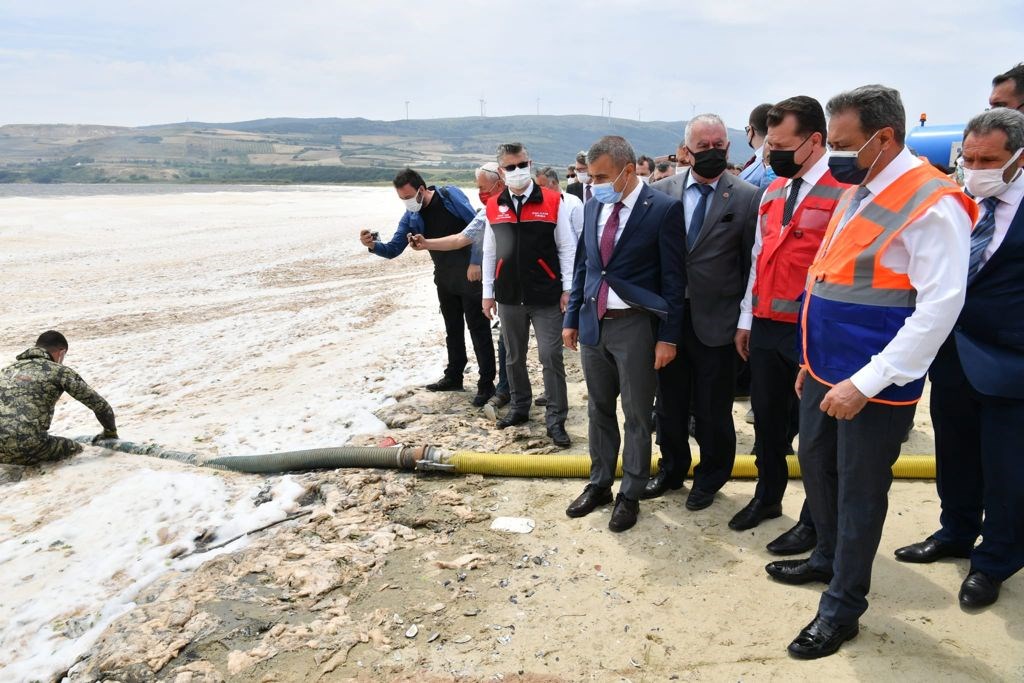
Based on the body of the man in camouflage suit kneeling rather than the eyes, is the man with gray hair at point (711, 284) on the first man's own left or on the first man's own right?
on the first man's own right

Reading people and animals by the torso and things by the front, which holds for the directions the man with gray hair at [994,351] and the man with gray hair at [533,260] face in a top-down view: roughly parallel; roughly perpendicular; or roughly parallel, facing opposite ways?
roughly perpendicular

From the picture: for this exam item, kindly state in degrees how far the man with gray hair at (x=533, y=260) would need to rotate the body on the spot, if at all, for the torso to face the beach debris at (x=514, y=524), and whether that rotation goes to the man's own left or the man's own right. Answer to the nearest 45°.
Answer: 0° — they already face it

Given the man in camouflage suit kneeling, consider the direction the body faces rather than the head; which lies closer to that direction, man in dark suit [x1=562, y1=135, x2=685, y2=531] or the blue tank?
the blue tank

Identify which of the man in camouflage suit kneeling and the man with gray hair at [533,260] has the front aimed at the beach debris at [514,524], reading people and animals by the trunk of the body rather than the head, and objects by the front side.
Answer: the man with gray hair

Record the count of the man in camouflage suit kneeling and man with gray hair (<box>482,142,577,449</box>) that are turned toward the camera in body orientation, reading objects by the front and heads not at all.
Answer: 1
